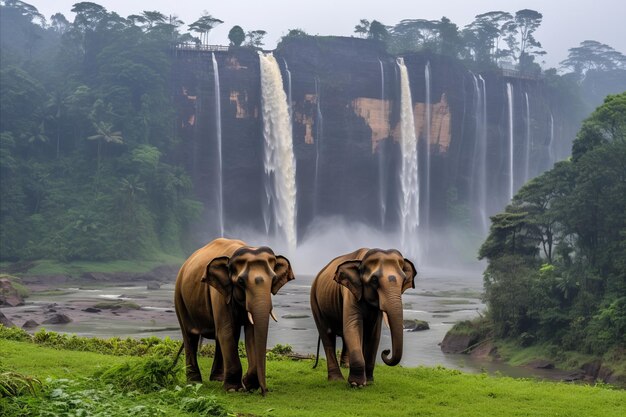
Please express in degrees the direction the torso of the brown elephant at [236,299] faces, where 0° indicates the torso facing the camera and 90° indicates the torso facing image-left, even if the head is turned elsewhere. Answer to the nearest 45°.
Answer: approximately 315°

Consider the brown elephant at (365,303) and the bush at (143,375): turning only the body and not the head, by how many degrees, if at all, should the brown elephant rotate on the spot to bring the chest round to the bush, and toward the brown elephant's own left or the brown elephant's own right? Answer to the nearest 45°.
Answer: approximately 90° to the brown elephant's own right

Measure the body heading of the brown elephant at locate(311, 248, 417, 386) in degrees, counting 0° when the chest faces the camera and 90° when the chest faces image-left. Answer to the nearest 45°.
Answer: approximately 315°

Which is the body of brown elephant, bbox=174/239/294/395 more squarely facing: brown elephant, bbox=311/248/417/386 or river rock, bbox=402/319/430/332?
the brown elephant

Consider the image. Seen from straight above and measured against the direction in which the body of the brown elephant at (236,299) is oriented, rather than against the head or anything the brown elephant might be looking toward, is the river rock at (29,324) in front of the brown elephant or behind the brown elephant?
behind

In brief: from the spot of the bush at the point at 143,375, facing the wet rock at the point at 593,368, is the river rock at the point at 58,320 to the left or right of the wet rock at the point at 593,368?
left

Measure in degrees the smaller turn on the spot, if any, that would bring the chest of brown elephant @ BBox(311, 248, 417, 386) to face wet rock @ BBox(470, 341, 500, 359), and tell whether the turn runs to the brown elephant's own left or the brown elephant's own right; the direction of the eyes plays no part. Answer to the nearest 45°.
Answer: approximately 135° to the brown elephant's own left

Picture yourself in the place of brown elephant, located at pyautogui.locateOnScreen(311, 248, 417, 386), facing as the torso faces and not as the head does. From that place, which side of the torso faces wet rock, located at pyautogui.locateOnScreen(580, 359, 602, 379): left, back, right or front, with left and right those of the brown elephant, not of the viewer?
left
